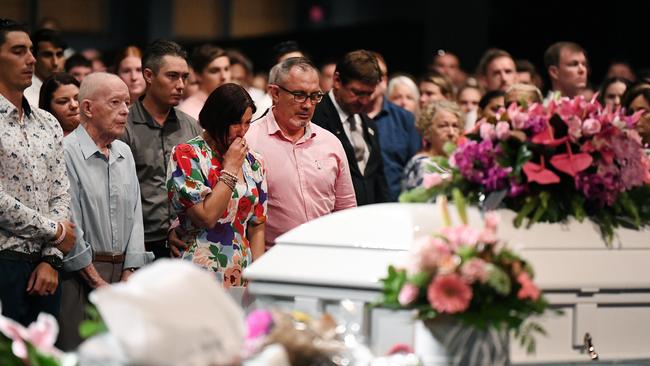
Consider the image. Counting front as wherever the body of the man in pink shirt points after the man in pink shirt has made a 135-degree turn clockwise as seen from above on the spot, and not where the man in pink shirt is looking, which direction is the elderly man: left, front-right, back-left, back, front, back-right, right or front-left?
front

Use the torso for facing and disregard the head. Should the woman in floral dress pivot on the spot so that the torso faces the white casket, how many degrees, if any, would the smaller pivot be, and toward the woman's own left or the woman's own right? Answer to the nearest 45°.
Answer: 0° — they already face it

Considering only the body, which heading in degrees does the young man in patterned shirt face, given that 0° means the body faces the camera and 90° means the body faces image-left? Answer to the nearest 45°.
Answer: approximately 315°

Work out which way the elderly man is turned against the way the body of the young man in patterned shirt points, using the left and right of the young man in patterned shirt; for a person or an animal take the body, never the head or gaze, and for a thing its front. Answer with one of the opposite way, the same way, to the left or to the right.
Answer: the same way

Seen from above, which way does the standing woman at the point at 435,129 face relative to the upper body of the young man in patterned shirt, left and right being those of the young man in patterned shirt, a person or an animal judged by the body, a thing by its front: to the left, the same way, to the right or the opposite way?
the same way

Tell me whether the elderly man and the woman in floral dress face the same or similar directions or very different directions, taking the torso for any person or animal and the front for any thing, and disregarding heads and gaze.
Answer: same or similar directions

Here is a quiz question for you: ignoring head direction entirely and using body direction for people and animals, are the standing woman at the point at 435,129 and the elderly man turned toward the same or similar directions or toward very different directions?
same or similar directions

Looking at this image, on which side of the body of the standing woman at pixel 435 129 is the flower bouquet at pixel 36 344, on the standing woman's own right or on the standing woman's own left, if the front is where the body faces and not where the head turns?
on the standing woman's own right

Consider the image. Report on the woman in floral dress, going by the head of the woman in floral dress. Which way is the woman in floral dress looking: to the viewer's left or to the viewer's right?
to the viewer's right

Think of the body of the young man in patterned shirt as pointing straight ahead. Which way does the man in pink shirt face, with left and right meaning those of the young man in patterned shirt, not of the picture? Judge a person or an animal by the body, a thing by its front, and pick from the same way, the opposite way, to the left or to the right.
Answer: the same way

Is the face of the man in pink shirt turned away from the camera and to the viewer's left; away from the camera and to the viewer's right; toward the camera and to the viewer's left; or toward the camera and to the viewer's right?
toward the camera and to the viewer's right

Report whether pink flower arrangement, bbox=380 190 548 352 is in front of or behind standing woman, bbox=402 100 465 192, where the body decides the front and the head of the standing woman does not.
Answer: in front

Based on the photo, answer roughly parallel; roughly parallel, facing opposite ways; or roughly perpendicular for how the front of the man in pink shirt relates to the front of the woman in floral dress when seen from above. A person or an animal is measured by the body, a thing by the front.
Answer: roughly parallel

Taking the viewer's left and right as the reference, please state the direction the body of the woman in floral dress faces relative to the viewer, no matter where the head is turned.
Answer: facing the viewer and to the right of the viewer

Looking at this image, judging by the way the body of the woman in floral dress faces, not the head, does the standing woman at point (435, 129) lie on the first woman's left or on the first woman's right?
on the first woman's left

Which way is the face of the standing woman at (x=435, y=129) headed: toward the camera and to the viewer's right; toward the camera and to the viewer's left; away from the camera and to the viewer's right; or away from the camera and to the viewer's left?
toward the camera and to the viewer's right

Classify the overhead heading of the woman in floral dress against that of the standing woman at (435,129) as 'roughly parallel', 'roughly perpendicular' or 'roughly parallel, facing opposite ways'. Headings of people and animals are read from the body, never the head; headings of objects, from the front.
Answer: roughly parallel

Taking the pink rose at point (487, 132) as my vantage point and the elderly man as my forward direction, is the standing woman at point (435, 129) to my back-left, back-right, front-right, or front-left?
front-right
